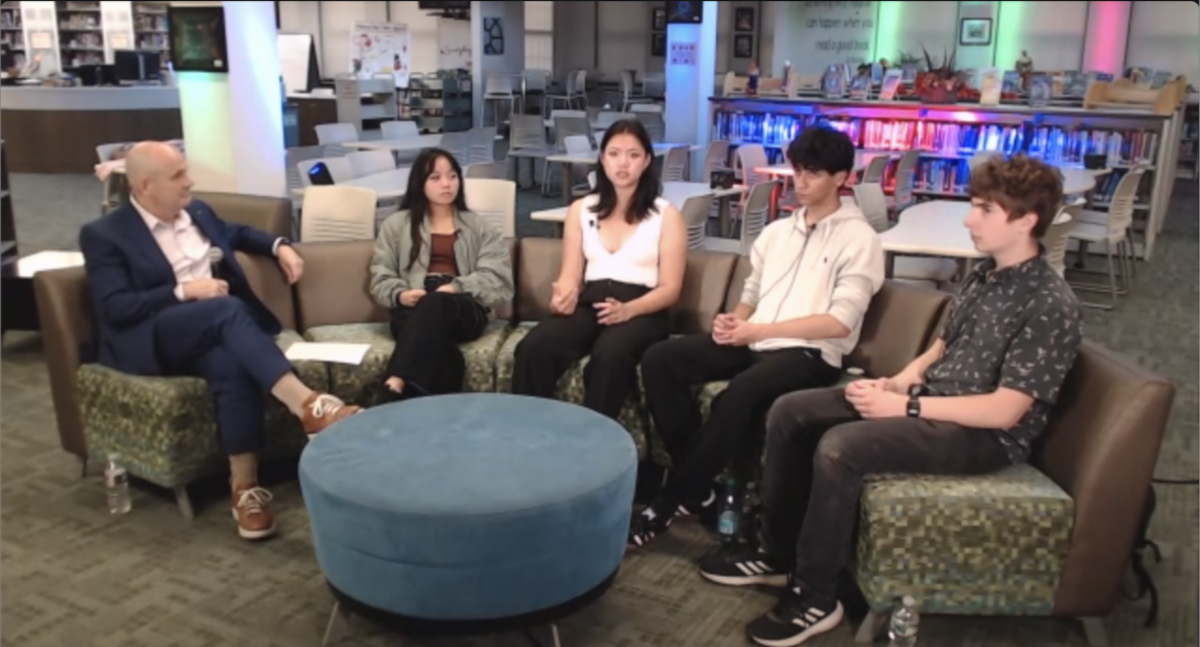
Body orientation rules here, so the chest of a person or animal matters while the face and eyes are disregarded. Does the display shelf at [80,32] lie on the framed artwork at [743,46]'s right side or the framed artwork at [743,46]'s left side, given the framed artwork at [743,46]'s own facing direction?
on its right

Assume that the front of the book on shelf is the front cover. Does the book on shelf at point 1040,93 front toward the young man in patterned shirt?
yes

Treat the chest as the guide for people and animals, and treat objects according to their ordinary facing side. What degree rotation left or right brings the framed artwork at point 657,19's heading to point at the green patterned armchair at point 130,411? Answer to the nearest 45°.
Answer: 0° — it already faces it

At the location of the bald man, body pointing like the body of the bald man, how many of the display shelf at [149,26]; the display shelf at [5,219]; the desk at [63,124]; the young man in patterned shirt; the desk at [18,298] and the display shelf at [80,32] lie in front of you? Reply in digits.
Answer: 1

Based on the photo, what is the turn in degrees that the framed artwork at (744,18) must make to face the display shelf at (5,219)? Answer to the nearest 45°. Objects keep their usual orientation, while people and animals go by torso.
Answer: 0° — it already faces it

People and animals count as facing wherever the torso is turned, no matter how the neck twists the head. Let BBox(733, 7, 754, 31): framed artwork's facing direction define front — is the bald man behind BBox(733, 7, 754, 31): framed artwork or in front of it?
in front

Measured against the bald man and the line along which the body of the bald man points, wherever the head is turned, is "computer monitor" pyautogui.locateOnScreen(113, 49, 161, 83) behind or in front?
behind

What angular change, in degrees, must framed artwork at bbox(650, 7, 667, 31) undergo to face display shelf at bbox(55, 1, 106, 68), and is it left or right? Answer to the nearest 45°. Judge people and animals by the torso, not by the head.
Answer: approximately 45° to its right

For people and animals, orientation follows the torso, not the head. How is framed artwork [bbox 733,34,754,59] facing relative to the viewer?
toward the camera

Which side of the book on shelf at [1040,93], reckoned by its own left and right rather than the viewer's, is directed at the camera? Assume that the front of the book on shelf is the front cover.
front

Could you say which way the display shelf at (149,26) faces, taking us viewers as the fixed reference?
facing the viewer

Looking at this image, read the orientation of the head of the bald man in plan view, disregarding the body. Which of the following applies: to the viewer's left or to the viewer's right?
to the viewer's right

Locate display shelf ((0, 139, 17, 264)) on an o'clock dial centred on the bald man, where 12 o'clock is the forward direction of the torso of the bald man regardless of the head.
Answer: The display shelf is roughly at 7 o'clock from the bald man.

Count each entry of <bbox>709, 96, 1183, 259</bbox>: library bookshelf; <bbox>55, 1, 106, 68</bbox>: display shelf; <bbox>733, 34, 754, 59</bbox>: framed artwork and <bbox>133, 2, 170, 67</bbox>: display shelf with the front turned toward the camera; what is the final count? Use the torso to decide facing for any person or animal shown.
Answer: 4

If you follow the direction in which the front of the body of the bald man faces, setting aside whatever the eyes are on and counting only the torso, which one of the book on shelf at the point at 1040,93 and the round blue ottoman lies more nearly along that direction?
the round blue ottoman

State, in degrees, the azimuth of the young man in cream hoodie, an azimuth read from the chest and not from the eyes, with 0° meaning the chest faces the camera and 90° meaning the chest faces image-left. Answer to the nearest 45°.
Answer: approximately 45°

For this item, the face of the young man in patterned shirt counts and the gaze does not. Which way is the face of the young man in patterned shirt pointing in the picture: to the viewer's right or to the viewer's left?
to the viewer's left

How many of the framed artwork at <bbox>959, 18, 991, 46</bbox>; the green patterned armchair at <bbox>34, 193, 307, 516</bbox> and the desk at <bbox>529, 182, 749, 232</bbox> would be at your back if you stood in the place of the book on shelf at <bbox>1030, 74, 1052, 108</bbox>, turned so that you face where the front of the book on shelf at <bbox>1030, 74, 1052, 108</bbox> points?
1

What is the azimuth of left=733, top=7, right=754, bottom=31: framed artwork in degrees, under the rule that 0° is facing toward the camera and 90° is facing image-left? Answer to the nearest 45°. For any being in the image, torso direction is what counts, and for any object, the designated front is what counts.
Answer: approximately 0°

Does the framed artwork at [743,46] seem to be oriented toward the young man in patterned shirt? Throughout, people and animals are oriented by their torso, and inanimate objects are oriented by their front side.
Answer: yes
